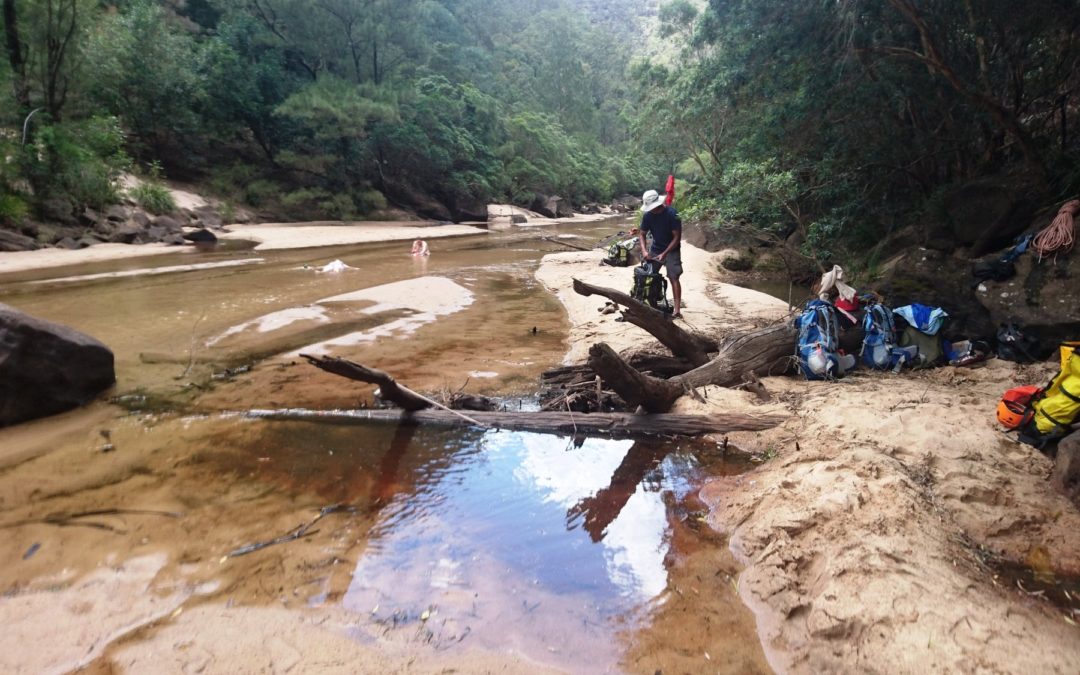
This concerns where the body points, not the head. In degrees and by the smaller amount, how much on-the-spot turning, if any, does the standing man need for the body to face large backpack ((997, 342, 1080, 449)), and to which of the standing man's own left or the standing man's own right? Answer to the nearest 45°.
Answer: approximately 90° to the standing man's own left

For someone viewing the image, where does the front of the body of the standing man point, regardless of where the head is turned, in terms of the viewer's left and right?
facing the viewer and to the left of the viewer

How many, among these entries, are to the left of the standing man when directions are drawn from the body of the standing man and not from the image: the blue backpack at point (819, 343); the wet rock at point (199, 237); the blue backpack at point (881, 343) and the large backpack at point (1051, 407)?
3

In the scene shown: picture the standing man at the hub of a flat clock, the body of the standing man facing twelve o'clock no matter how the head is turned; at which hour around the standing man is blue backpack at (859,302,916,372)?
The blue backpack is roughly at 9 o'clock from the standing man.

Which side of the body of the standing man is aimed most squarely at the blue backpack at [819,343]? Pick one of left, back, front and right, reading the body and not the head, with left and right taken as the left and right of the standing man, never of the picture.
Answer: left

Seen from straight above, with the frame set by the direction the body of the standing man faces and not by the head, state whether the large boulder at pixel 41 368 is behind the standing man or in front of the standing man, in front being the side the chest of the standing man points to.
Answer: in front

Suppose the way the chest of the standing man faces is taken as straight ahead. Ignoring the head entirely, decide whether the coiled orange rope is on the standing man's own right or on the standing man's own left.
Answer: on the standing man's own left

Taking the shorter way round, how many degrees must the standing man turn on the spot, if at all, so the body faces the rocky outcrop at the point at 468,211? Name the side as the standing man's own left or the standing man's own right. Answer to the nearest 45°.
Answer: approximately 90° to the standing man's own right

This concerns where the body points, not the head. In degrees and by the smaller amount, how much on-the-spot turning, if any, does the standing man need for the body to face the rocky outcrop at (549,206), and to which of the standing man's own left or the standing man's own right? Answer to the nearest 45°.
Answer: approximately 135° to the standing man's own right

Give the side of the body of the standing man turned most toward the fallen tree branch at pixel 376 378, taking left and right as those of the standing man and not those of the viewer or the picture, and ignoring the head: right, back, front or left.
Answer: front

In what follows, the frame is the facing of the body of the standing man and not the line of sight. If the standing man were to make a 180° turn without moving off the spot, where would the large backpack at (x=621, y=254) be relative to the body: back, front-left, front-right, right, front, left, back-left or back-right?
front-left

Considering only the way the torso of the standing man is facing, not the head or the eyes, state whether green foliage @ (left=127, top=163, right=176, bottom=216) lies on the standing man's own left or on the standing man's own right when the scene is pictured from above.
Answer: on the standing man's own right

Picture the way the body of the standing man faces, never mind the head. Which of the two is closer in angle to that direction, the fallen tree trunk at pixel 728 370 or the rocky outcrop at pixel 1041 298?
the fallen tree trunk

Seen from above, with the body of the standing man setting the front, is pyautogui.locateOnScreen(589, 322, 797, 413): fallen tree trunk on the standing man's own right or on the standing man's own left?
on the standing man's own left

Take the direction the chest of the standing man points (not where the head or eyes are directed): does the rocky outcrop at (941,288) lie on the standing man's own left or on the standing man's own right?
on the standing man's own left

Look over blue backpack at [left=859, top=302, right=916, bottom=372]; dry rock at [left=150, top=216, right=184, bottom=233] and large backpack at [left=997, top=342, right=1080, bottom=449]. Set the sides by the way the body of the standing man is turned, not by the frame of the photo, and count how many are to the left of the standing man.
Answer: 2

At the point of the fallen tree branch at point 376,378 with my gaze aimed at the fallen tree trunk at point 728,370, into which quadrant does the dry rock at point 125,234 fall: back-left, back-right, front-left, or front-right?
back-left
